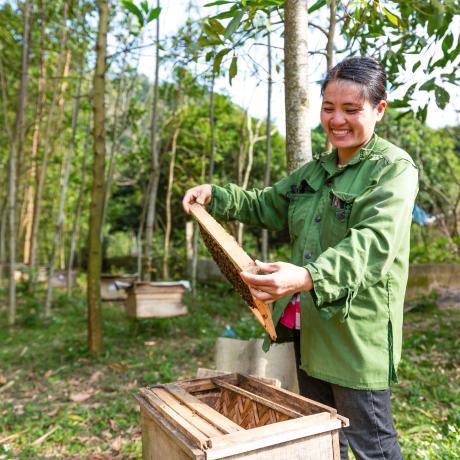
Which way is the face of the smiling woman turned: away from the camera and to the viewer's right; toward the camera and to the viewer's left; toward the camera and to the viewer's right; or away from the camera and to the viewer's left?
toward the camera and to the viewer's left

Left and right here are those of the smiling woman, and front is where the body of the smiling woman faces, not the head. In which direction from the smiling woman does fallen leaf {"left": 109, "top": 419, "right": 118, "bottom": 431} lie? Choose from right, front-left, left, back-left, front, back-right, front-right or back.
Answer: right

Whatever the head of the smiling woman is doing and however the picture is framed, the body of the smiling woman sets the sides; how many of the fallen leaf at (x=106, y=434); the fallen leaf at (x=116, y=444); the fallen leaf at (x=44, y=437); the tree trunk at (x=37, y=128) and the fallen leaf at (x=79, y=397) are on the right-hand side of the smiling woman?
5

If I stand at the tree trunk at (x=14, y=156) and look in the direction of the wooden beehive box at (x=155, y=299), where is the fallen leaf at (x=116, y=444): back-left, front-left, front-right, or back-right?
front-right

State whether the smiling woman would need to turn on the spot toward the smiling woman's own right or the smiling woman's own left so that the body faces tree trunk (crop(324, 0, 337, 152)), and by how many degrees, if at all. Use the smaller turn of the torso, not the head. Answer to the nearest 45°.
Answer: approximately 135° to the smiling woman's own right

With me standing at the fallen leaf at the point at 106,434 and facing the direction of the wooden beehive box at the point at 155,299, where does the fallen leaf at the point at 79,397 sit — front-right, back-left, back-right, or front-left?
front-left

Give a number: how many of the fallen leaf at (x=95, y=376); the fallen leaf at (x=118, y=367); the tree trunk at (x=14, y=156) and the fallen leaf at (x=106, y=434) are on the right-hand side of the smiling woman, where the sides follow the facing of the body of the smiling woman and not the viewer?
4

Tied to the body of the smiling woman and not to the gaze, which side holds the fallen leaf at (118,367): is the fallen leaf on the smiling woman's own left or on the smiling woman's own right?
on the smiling woman's own right

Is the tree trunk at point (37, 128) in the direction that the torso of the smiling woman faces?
no

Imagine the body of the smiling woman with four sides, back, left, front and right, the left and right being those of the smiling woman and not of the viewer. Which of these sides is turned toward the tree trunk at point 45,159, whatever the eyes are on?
right

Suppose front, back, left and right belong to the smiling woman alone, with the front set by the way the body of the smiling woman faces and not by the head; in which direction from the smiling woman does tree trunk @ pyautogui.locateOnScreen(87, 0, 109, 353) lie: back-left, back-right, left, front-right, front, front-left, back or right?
right

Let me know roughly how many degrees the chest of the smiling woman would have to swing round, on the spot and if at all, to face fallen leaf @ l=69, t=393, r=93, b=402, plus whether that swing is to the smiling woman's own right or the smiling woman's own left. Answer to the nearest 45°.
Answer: approximately 90° to the smiling woman's own right

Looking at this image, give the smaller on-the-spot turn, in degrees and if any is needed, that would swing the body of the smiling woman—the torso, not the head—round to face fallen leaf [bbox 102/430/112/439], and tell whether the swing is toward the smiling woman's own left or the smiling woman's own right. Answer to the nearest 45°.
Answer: approximately 90° to the smiling woman's own right

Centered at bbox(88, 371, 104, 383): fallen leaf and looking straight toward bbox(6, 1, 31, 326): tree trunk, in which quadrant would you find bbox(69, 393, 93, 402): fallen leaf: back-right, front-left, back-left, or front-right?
back-left

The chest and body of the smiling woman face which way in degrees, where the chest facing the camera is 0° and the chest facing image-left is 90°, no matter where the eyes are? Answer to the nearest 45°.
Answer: approximately 45°
